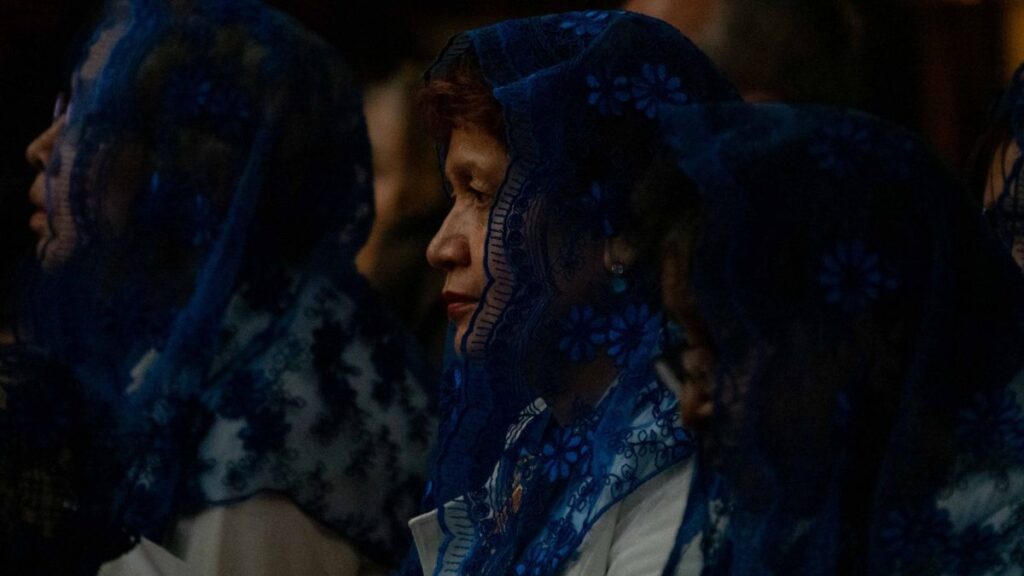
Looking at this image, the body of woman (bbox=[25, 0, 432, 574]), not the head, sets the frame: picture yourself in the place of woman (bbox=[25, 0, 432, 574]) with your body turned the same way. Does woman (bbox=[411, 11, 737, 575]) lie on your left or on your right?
on your right

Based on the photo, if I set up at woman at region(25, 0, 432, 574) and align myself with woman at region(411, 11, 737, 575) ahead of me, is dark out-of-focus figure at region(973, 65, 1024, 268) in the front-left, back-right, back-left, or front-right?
front-left

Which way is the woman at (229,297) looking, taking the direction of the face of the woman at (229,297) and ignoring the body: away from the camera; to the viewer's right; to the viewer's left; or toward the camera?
to the viewer's left

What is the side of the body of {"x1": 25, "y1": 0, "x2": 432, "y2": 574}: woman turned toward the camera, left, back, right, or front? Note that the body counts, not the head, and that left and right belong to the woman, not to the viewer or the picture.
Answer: left

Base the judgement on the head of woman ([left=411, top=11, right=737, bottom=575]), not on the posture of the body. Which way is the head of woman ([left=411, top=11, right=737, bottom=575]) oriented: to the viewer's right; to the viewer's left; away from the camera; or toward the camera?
to the viewer's left

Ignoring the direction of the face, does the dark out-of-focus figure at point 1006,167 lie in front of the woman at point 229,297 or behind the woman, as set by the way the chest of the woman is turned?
behind
